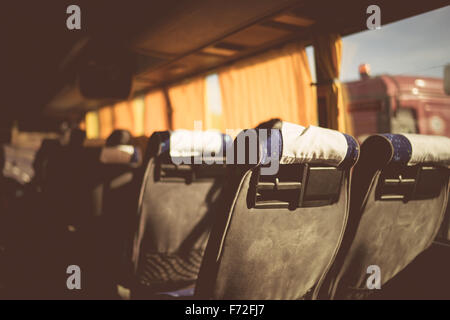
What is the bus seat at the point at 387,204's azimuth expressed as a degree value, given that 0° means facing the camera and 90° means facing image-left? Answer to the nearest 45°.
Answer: approximately 135°

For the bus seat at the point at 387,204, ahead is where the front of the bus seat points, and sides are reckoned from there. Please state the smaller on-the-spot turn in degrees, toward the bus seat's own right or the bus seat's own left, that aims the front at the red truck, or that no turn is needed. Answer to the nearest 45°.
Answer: approximately 45° to the bus seat's own right

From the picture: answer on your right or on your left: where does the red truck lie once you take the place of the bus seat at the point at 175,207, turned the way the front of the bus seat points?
on your right

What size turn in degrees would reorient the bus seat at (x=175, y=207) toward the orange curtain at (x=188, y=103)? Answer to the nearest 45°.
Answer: approximately 45° to its right

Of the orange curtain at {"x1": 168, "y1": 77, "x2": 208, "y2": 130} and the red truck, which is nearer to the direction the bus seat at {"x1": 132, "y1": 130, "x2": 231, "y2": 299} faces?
the orange curtain

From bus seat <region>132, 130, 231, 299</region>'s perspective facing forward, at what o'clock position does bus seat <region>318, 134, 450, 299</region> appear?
bus seat <region>318, 134, 450, 299</region> is roughly at 6 o'clock from bus seat <region>132, 130, 231, 299</region>.

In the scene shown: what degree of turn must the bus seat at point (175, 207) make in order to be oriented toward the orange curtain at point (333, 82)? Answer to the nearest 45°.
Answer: approximately 90° to its right

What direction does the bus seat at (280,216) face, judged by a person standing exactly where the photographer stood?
facing away from the viewer and to the left of the viewer
